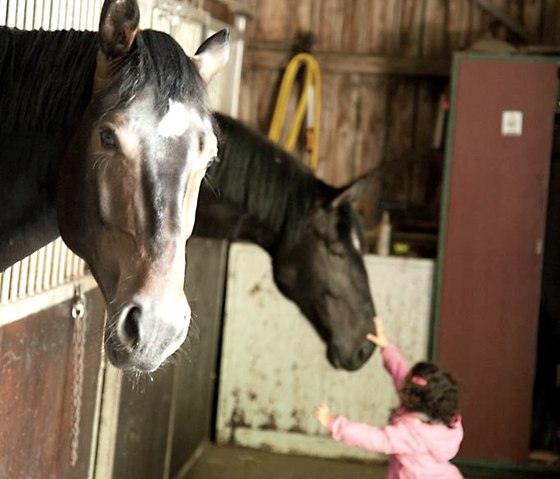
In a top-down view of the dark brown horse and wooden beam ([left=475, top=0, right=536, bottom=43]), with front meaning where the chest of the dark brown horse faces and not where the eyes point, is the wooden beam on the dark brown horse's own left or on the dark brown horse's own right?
on the dark brown horse's own left

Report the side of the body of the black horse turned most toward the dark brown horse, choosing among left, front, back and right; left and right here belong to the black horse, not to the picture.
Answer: right

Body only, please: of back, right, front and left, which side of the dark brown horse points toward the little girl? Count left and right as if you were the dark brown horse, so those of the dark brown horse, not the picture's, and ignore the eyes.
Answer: left

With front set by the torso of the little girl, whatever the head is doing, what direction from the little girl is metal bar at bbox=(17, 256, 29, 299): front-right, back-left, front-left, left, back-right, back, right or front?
left

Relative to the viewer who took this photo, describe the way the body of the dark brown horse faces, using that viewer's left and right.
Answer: facing the viewer and to the right of the viewer

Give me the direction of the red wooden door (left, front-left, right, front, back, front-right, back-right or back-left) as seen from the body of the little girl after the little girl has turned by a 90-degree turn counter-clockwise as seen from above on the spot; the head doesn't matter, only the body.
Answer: back-right

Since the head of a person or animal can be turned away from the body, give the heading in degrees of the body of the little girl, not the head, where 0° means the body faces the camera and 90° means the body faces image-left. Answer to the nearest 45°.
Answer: approximately 135°

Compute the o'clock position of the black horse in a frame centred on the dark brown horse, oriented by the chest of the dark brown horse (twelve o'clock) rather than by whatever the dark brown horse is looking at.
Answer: The black horse is roughly at 8 o'clock from the dark brown horse.

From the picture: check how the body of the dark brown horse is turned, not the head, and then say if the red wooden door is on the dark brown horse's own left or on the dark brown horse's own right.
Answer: on the dark brown horse's own left
